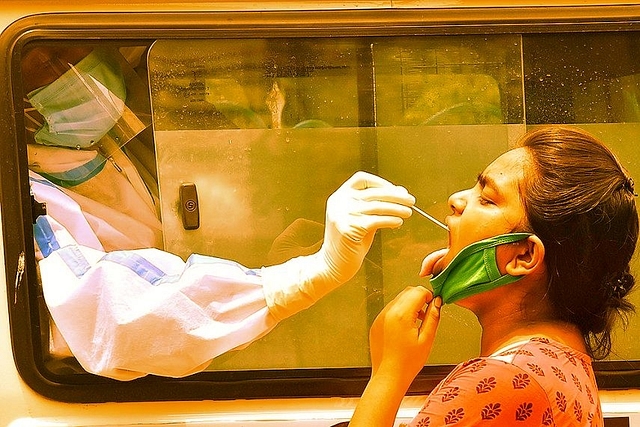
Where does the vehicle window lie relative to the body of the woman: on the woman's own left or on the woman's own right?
on the woman's own right

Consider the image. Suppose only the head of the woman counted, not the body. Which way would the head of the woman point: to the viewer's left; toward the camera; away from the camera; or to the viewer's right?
to the viewer's left

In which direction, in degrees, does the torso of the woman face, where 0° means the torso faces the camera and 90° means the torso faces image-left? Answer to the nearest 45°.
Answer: approximately 90°
